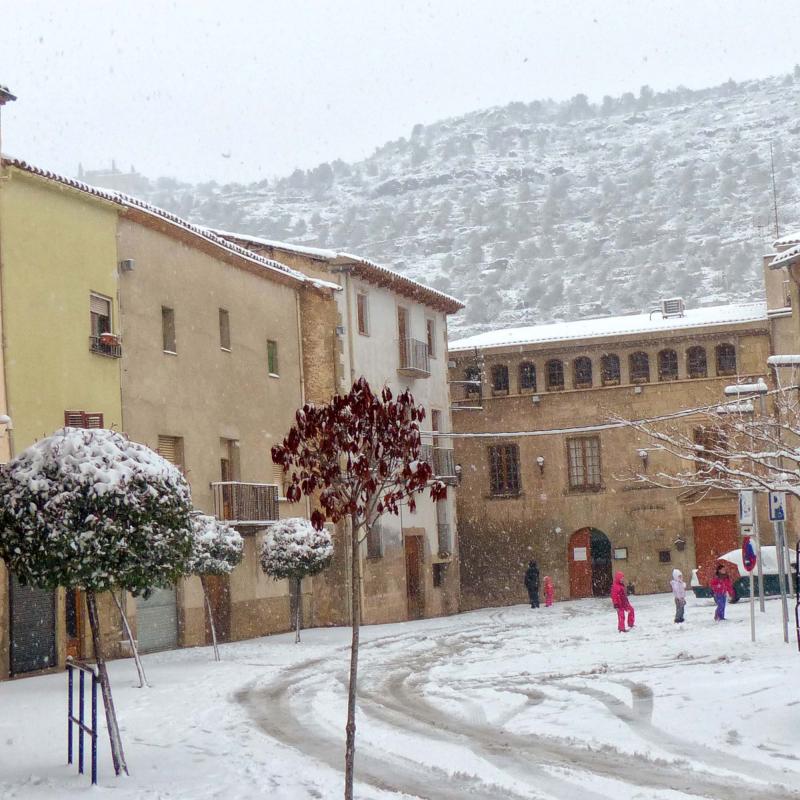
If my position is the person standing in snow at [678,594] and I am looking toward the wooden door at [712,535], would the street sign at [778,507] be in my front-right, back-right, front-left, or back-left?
back-right

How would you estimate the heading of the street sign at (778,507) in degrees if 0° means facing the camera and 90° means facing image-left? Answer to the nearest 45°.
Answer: approximately 0°

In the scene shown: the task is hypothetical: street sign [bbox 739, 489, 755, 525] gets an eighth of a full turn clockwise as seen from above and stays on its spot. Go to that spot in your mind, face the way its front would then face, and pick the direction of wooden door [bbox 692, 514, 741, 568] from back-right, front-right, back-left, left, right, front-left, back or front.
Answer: back-right

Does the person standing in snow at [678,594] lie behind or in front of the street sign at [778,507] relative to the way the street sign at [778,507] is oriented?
behind

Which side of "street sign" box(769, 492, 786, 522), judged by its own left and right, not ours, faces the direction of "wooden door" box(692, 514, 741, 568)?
back

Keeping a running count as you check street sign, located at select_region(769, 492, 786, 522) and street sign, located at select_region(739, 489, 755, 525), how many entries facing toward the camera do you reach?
2

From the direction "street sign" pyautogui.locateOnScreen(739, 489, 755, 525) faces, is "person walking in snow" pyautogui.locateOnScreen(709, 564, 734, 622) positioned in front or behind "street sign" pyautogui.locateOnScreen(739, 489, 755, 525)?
behind

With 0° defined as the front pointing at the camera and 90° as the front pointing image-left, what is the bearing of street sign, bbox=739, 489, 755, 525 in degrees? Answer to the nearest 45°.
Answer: approximately 0°

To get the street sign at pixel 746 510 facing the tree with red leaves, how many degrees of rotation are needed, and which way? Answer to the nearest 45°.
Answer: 0° — it already faces it
